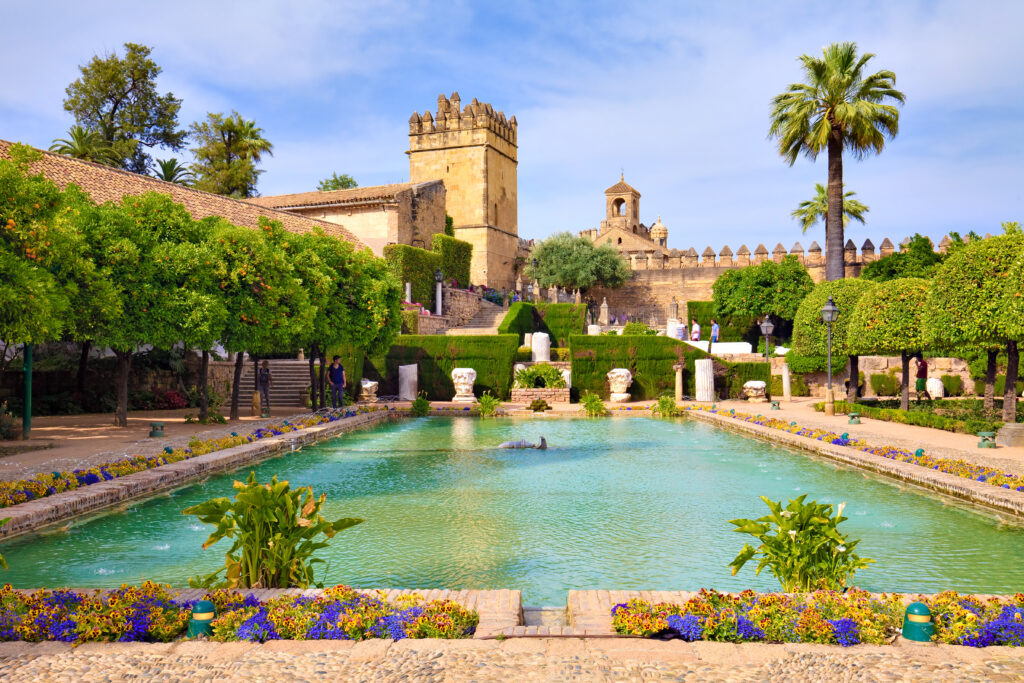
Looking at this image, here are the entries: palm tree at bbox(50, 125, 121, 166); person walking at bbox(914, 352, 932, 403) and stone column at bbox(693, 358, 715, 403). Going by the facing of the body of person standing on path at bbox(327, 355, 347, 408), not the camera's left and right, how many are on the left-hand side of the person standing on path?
2

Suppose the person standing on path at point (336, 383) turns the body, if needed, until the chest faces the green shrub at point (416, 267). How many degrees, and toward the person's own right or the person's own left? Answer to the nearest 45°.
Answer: approximately 180°

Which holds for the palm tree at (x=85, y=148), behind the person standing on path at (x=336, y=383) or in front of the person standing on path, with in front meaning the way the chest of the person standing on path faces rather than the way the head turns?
behind

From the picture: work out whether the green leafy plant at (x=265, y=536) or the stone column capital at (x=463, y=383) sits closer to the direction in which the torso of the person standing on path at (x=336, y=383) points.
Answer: the green leafy plant

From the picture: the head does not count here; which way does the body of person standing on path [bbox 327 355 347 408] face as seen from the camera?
toward the camera

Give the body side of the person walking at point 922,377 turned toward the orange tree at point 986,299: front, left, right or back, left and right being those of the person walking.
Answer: left

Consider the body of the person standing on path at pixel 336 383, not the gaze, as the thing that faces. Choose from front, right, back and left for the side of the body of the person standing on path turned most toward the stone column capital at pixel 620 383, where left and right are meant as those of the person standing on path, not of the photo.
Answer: left

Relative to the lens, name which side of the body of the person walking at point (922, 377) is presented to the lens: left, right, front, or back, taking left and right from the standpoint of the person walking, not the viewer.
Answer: left
